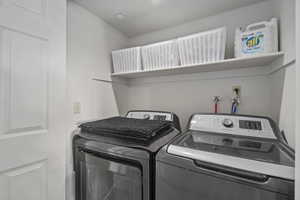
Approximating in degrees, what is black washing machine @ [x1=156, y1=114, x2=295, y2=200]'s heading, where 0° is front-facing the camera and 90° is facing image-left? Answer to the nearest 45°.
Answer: approximately 0°

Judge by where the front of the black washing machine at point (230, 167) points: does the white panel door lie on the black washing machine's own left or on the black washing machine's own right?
on the black washing machine's own right

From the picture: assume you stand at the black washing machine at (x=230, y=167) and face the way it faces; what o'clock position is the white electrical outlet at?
The white electrical outlet is roughly at 3 o'clock from the black washing machine.

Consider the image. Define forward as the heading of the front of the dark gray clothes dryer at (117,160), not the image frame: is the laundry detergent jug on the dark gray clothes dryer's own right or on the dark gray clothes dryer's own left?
on the dark gray clothes dryer's own left

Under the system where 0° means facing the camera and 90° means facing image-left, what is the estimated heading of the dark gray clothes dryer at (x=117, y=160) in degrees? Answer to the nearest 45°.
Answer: approximately 45°

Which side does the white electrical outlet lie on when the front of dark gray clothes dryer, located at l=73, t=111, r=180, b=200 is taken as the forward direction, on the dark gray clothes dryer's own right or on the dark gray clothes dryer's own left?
on the dark gray clothes dryer's own right
